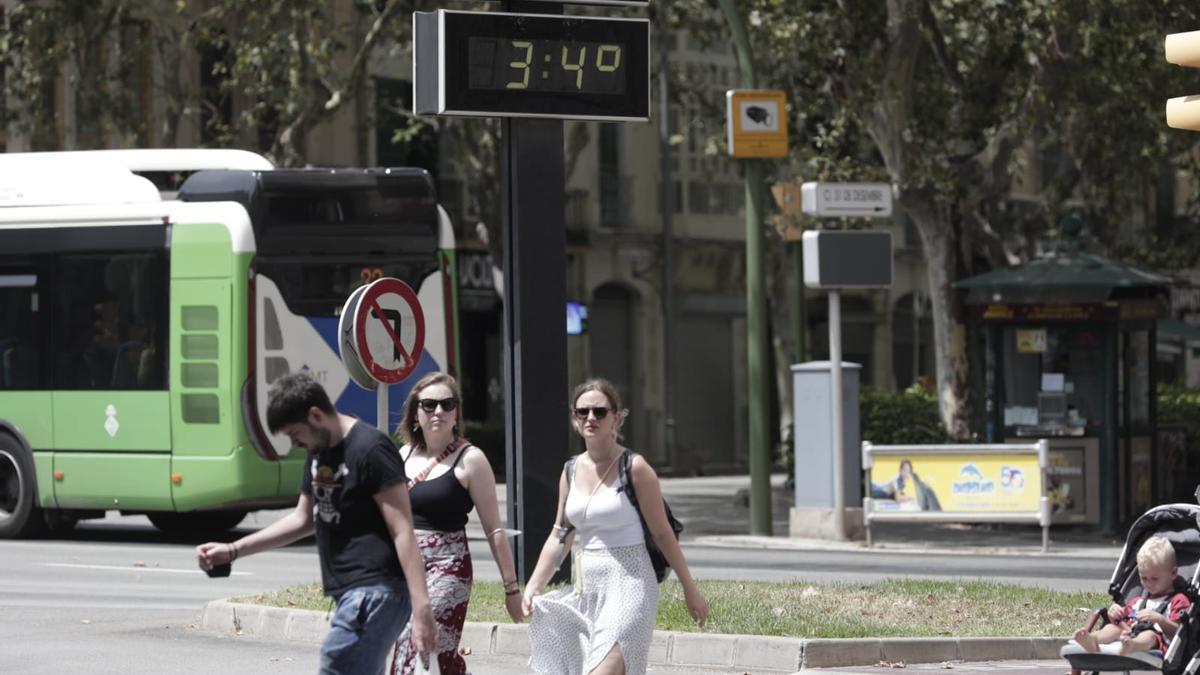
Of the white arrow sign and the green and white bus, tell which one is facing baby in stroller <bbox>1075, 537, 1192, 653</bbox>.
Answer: the white arrow sign

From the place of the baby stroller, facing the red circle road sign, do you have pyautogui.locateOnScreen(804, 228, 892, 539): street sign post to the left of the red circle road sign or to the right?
right

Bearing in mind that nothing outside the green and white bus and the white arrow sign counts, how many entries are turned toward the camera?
1

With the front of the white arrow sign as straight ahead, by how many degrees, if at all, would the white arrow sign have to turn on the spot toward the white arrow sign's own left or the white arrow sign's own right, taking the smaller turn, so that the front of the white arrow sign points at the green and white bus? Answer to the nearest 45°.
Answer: approximately 90° to the white arrow sign's own right
